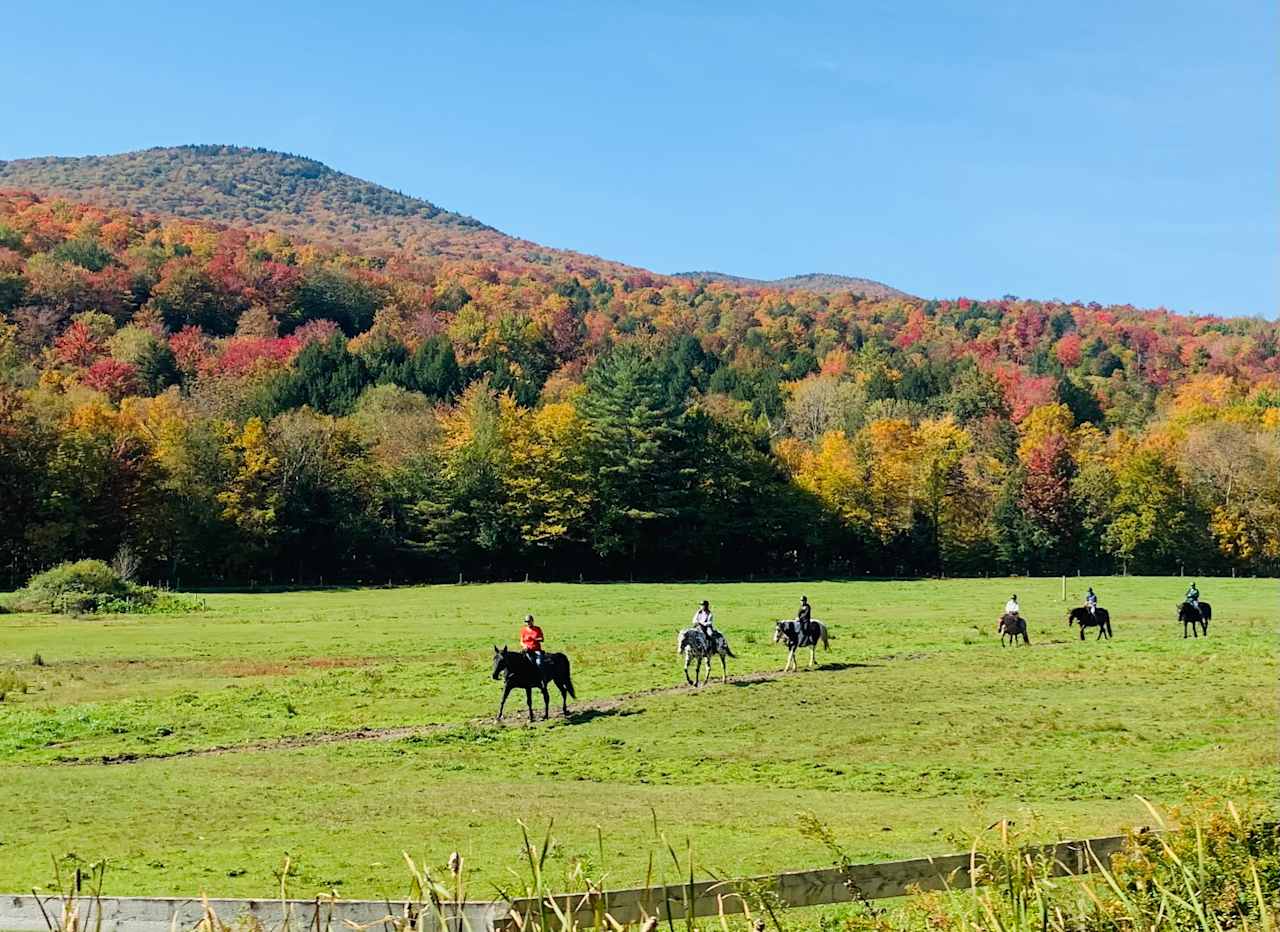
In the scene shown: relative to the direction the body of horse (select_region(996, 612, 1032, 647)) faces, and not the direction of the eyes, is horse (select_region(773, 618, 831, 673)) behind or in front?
in front

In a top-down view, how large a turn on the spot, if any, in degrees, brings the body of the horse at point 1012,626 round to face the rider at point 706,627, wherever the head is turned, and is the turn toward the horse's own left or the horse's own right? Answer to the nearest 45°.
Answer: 0° — it already faces them

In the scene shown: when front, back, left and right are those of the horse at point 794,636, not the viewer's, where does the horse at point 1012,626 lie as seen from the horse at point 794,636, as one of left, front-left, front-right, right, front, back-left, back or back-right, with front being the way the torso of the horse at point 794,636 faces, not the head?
back

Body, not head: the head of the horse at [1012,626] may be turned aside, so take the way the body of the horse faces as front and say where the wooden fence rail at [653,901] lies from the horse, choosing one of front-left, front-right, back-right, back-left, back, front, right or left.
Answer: front-left

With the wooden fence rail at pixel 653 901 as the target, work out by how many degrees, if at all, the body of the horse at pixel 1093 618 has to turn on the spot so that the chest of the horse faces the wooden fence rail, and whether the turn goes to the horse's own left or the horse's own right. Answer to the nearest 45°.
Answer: approximately 90° to the horse's own left

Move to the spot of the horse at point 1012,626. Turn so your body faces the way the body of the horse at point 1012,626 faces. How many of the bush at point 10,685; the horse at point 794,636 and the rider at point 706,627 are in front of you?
3

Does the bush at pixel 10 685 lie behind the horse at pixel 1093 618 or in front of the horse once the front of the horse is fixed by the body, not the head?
in front

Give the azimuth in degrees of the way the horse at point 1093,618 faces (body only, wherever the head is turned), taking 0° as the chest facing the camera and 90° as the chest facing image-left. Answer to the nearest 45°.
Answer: approximately 90°
